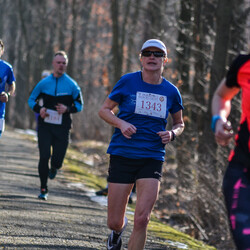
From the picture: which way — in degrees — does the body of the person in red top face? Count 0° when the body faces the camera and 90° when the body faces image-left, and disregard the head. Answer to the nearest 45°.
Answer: approximately 0°

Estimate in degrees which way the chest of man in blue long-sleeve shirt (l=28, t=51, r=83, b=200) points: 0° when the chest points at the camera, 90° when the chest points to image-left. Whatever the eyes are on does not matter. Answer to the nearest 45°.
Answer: approximately 0°

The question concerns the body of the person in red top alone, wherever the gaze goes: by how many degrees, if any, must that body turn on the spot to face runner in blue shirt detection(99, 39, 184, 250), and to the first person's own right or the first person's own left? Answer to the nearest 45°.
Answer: approximately 135° to the first person's own right

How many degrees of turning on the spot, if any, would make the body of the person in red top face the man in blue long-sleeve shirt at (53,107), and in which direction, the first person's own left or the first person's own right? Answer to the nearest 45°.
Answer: approximately 135° to the first person's own right

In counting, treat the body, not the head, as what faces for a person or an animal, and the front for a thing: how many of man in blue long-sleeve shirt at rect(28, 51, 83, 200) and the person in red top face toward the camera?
2

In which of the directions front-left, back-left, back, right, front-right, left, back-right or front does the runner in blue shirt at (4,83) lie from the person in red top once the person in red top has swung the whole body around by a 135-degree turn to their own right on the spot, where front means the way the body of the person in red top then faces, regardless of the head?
front

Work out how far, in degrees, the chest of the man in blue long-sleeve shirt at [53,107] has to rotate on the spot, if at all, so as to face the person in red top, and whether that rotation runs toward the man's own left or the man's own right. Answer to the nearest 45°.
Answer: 0° — they already face them
